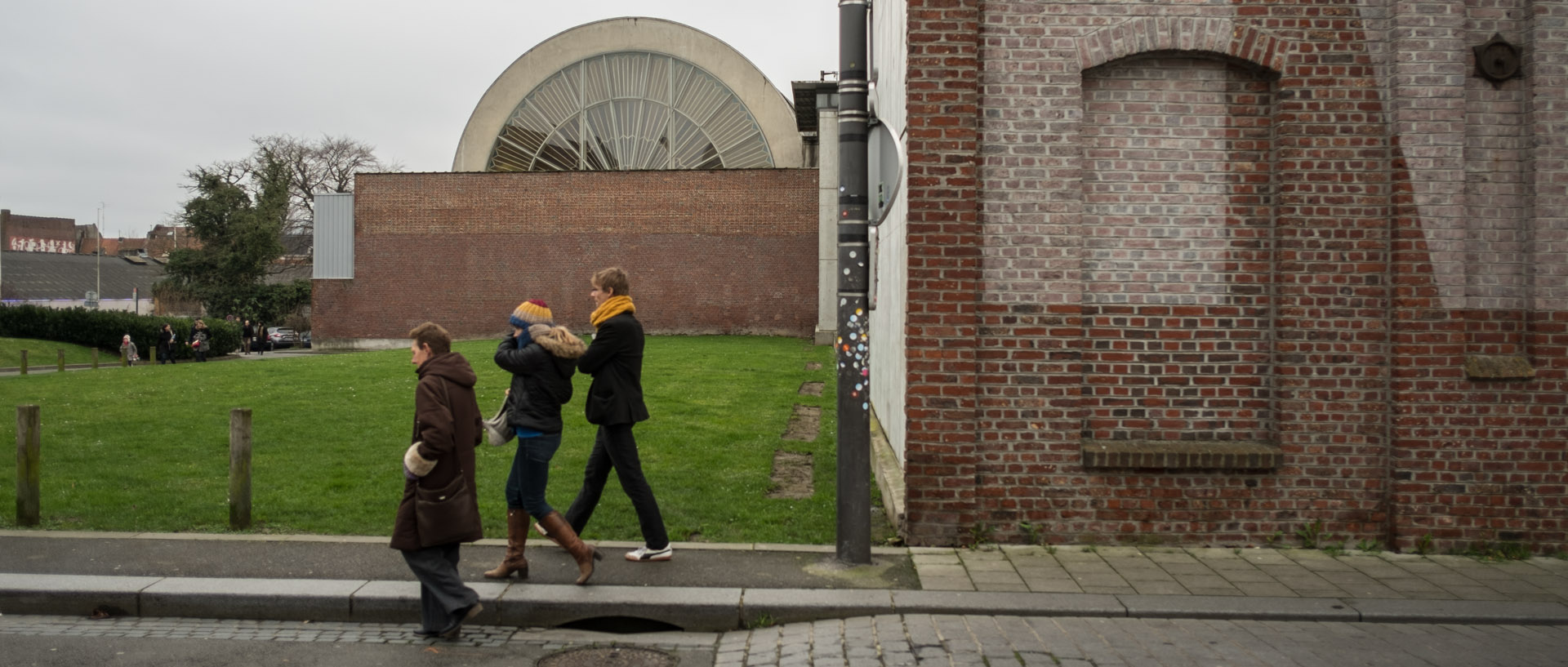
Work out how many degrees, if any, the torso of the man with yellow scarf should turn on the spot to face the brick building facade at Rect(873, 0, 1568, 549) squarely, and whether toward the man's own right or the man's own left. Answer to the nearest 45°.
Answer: approximately 180°

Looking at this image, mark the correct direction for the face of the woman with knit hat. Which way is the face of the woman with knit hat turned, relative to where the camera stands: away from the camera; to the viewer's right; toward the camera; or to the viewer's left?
to the viewer's left

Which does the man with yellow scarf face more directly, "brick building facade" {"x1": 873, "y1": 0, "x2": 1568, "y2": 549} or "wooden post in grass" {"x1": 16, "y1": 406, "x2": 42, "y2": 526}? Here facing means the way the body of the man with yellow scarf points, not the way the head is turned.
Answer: the wooden post in grass

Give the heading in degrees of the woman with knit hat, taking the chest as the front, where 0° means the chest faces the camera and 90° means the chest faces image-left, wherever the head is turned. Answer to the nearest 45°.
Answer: approximately 90°

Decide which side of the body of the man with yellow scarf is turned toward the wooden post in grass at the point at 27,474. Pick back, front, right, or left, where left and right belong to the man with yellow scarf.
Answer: front

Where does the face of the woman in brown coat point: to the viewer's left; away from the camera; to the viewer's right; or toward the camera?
to the viewer's left

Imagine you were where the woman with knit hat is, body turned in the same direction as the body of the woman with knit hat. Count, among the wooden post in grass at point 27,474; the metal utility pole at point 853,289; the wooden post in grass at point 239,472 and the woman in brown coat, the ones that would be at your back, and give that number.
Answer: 1

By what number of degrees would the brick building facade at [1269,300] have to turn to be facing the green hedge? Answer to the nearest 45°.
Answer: approximately 135° to its right

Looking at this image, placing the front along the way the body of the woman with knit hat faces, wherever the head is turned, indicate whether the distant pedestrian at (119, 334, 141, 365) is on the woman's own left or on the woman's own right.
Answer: on the woman's own right

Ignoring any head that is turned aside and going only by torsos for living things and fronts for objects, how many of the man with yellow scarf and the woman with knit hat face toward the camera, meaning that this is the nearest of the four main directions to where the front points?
0

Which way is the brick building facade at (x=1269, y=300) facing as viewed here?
toward the camera

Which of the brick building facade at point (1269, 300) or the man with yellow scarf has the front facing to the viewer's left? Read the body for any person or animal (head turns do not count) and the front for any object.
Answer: the man with yellow scarf

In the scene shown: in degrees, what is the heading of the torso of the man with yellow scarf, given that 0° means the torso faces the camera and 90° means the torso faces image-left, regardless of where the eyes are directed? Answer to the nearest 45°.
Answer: approximately 90°

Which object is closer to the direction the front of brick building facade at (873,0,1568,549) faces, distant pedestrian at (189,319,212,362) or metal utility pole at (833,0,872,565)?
the metal utility pole

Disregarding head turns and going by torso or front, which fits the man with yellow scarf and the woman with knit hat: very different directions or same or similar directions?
same or similar directions

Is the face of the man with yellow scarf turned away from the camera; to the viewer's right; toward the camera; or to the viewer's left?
to the viewer's left
